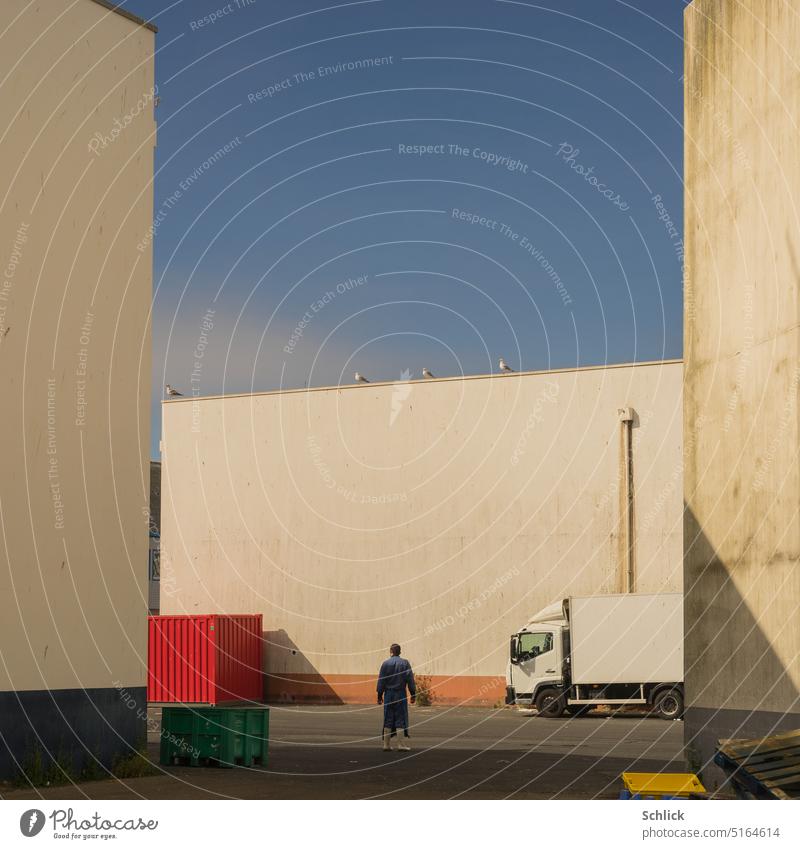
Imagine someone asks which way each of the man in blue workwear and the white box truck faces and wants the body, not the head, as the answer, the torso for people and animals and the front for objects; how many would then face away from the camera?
1

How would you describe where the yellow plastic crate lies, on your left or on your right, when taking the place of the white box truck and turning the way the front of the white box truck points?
on your left

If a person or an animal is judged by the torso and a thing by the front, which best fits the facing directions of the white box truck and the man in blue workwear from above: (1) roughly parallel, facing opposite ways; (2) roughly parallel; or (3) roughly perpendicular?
roughly perpendicular

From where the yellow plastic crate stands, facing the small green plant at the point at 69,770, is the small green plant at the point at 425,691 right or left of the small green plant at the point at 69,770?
right

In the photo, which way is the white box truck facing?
to the viewer's left

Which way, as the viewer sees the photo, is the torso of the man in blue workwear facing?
away from the camera

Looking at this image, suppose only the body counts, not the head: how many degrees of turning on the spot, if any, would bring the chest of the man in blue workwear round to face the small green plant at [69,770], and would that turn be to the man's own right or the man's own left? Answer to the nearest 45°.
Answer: approximately 135° to the man's own left
